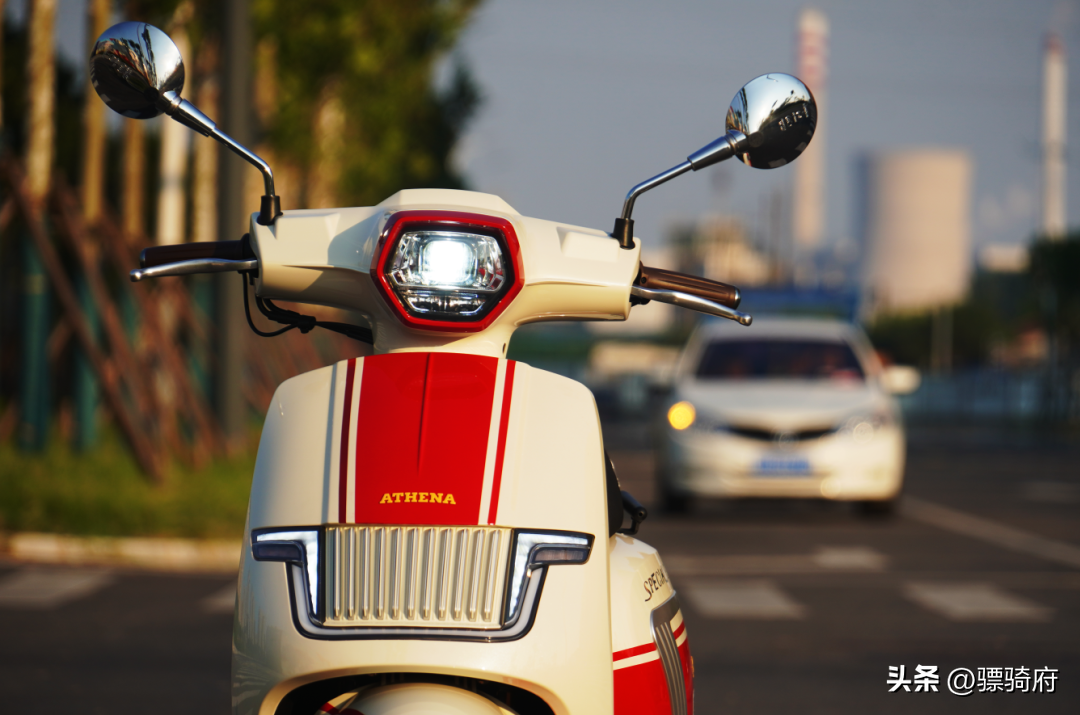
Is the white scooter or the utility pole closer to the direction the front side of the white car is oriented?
the white scooter

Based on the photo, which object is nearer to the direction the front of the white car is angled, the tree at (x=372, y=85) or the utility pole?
the utility pole

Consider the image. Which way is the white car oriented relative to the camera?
toward the camera

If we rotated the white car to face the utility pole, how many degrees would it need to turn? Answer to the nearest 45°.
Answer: approximately 90° to its right

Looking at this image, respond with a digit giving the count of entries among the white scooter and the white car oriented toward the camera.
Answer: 2

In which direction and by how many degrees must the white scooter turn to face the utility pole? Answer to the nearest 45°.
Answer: approximately 180°

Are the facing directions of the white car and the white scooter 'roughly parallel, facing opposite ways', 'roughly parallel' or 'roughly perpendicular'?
roughly parallel

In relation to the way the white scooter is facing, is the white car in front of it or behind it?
behind

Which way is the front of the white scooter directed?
toward the camera

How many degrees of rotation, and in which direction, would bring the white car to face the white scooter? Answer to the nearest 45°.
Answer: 0° — it already faces it
